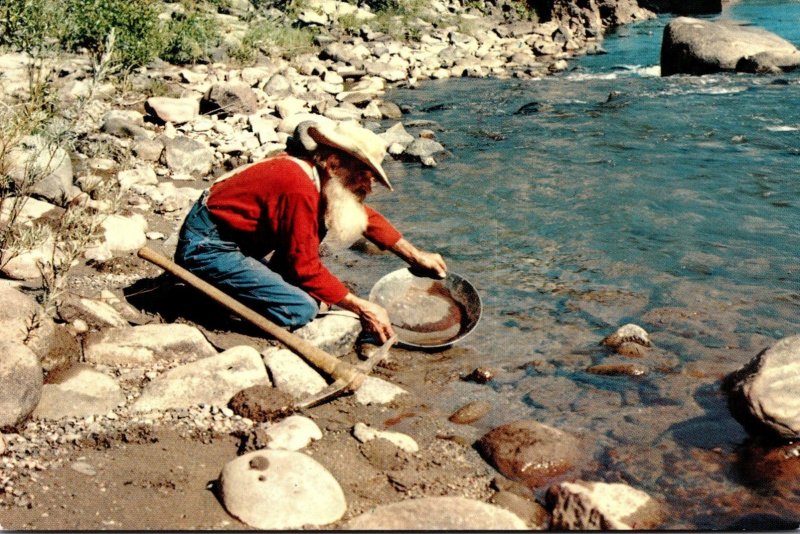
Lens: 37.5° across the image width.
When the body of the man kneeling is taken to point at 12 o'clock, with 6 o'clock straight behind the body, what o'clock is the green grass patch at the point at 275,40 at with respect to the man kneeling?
The green grass patch is roughly at 9 o'clock from the man kneeling.

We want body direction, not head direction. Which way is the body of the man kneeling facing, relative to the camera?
to the viewer's right

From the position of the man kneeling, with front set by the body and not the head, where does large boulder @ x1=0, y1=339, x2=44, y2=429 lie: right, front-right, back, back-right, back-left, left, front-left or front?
back-right

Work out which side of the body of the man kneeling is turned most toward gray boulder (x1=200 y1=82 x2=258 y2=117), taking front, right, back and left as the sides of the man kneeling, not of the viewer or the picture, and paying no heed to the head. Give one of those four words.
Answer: left

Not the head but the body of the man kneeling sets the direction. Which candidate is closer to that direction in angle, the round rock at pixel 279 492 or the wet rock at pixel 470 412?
the wet rock

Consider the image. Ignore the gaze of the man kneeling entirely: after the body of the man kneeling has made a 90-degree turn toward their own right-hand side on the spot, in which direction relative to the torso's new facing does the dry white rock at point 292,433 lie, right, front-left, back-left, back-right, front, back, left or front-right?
front

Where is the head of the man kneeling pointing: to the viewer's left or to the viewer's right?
to the viewer's right

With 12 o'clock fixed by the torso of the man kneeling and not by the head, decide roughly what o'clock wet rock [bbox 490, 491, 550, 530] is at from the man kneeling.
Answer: The wet rock is roughly at 2 o'clock from the man kneeling.

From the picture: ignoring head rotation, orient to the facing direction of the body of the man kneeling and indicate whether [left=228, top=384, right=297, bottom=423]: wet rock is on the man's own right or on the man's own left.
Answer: on the man's own right

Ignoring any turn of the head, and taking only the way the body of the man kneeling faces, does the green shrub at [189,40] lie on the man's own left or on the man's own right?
on the man's own left

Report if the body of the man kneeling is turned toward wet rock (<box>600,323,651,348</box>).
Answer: yes

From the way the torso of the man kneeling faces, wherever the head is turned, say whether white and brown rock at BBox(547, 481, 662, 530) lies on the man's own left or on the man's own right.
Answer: on the man's own right
